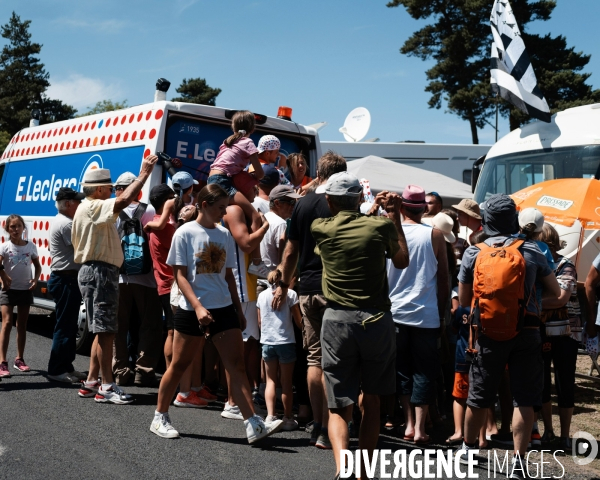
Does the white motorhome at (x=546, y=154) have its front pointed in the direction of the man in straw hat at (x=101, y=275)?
yes

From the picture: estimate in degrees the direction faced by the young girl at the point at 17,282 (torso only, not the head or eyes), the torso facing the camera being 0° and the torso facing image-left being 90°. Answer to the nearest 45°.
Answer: approximately 0°

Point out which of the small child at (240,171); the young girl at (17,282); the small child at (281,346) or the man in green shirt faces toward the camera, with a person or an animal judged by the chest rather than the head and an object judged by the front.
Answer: the young girl at (17,282)

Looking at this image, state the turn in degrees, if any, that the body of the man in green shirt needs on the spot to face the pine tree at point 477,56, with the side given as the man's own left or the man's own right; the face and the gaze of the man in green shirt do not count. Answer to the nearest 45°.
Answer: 0° — they already face it

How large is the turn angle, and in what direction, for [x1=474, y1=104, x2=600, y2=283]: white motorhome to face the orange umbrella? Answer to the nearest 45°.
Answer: approximately 45° to its left

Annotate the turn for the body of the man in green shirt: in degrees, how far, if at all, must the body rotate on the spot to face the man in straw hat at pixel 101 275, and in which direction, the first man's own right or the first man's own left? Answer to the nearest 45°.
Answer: approximately 45° to the first man's own left

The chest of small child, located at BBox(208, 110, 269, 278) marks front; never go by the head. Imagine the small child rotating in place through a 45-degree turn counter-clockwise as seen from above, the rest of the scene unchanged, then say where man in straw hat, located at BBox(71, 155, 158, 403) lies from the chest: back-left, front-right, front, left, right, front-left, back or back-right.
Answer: left

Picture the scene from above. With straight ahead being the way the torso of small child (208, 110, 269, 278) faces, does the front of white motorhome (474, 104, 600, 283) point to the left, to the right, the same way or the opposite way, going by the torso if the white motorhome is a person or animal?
the opposite way

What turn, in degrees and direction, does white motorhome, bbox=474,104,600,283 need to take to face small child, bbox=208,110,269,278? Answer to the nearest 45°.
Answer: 0° — it already faces them

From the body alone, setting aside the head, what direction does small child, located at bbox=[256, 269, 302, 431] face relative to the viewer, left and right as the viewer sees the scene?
facing away from the viewer

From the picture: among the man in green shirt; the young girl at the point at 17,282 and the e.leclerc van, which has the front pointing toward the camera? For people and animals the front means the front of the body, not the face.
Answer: the young girl

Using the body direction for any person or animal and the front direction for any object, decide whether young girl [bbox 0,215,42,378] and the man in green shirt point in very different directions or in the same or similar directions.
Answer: very different directions

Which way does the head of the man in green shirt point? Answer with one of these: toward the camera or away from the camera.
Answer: away from the camera

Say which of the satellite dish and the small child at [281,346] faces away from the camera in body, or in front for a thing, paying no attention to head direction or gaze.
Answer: the small child

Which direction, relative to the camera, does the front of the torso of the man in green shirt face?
away from the camera

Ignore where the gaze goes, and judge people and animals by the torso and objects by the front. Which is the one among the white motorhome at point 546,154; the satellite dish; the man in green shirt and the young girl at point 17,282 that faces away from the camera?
the man in green shirt

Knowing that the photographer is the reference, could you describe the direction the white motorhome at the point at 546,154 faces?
facing the viewer and to the left of the viewer
